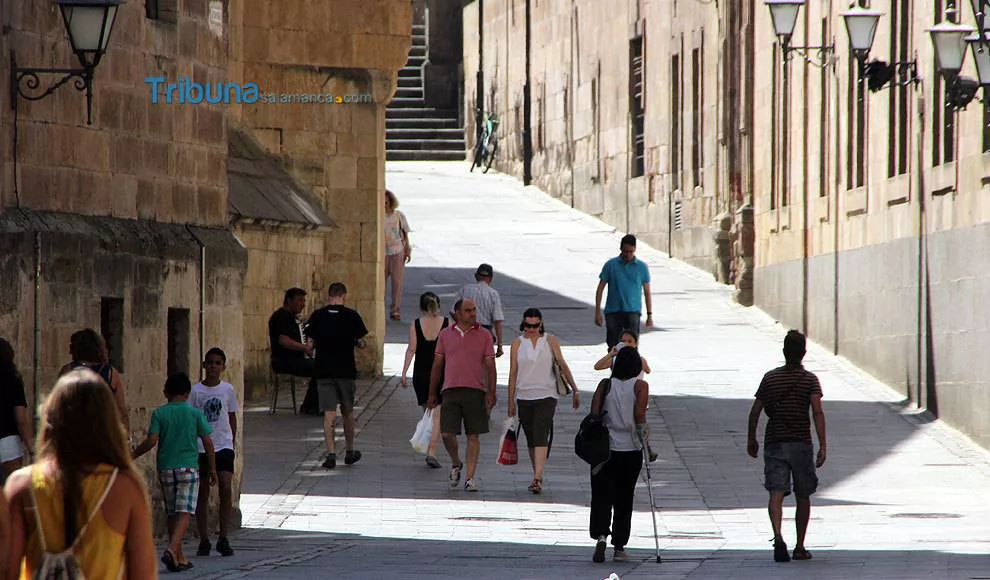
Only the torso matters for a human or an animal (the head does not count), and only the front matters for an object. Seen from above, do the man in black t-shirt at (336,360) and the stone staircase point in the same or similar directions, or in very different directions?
very different directions

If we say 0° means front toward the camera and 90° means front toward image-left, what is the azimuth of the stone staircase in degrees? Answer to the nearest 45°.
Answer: approximately 0°

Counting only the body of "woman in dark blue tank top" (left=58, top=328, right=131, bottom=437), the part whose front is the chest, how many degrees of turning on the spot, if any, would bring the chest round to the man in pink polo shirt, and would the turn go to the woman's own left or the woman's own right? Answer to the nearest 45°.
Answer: approximately 45° to the woman's own right

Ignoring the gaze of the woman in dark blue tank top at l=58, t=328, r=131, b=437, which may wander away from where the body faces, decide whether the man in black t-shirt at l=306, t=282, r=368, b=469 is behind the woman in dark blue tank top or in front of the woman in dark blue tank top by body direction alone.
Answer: in front

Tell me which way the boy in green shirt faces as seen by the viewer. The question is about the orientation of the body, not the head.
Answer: away from the camera

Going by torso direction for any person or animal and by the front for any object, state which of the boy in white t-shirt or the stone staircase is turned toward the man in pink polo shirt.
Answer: the stone staircase

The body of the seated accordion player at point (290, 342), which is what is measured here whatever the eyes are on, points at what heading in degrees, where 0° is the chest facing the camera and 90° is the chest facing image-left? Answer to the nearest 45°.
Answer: approximately 270°

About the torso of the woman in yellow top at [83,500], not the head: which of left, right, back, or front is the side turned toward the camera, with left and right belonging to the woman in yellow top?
back
